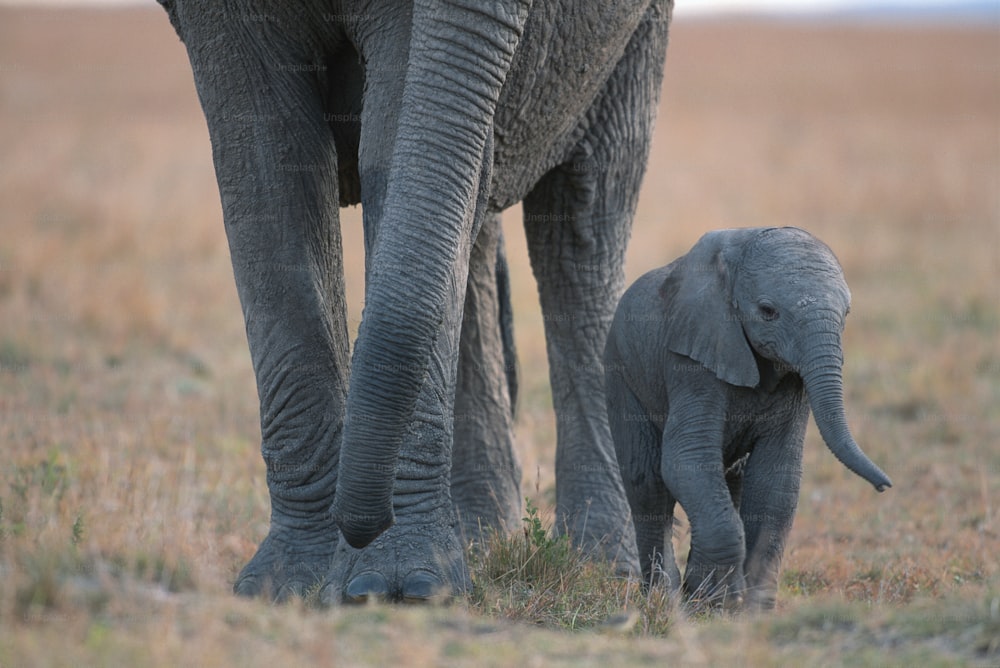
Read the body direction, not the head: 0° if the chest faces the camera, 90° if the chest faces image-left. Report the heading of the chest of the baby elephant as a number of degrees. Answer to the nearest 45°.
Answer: approximately 315°

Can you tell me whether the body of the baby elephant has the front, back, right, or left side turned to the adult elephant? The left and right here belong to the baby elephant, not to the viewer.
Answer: right

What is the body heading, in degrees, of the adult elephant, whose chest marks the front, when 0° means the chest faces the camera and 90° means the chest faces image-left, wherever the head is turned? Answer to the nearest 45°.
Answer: approximately 45°
